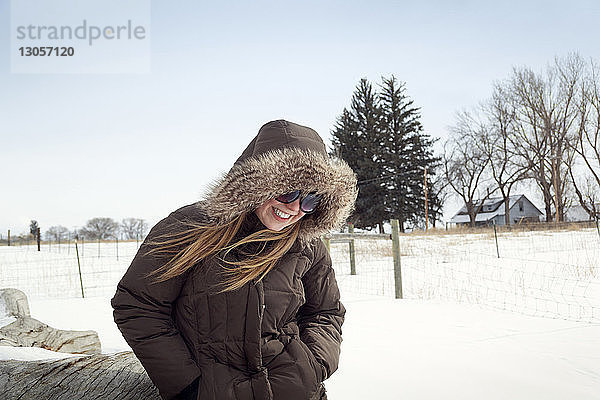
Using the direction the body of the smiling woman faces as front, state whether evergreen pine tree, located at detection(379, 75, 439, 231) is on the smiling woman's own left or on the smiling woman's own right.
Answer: on the smiling woman's own left

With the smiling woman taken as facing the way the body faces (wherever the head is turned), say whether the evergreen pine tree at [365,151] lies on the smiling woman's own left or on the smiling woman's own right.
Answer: on the smiling woman's own left

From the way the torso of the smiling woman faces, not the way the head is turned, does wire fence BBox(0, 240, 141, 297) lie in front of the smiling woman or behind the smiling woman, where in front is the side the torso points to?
behind

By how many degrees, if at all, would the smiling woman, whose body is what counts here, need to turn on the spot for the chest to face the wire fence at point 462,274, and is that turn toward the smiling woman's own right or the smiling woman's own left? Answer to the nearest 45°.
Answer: approximately 90° to the smiling woman's own left

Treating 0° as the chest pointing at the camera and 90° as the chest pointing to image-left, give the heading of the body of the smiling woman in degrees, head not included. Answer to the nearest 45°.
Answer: approximately 315°

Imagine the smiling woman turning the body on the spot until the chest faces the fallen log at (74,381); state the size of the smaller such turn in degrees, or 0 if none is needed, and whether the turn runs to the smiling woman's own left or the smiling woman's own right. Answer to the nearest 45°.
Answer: approximately 135° to the smiling woman's own right
